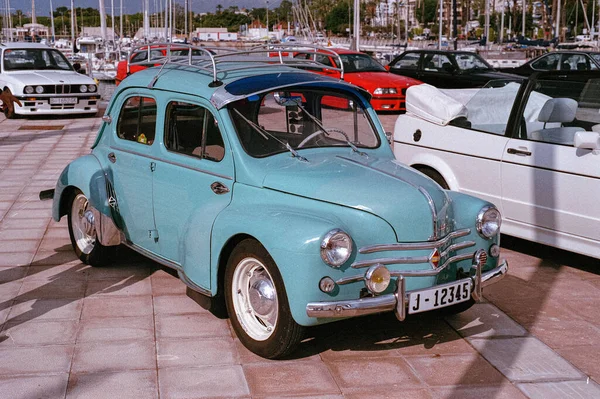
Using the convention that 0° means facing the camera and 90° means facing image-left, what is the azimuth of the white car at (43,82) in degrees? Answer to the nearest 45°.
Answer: approximately 315°

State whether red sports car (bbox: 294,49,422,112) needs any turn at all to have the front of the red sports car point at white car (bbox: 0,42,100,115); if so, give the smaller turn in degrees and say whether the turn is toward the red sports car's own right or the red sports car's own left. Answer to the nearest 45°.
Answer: approximately 135° to the red sports car's own right

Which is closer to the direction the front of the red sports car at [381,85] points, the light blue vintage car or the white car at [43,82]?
the light blue vintage car

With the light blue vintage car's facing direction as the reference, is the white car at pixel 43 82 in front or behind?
behind

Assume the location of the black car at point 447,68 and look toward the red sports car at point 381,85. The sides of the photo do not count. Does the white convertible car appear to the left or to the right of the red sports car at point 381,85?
left

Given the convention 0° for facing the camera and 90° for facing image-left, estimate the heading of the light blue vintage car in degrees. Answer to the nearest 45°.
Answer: approximately 315°

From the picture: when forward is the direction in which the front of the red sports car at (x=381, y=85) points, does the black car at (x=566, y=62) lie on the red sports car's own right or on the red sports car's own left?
on the red sports car's own left

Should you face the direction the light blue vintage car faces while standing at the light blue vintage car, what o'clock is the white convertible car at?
The white convertible car is roughly at 9 o'clock from the light blue vintage car.
